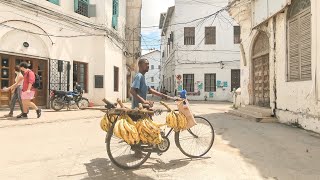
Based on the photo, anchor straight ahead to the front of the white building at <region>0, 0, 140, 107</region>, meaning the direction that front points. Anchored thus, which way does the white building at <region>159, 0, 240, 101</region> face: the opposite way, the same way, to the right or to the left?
to the right

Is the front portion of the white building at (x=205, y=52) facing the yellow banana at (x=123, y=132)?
yes

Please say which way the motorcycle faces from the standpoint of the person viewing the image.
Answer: facing to the right of the viewer

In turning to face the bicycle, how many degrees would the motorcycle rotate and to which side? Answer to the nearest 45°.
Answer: approximately 90° to its right

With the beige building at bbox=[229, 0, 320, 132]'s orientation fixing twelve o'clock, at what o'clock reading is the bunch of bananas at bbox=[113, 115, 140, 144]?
The bunch of bananas is roughly at 11 o'clock from the beige building.

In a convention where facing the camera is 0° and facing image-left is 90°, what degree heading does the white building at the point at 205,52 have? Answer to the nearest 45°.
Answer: approximately 0°

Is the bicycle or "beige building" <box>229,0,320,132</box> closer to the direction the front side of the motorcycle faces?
the beige building

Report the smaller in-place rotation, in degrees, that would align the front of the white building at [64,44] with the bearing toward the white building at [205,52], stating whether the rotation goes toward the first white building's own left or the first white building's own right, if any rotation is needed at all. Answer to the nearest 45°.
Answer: approximately 90° to the first white building's own left

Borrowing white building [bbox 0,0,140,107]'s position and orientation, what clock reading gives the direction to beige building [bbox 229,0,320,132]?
The beige building is roughly at 12 o'clock from the white building.

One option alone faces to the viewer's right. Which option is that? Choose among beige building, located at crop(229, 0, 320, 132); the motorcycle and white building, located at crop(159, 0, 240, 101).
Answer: the motorcycle

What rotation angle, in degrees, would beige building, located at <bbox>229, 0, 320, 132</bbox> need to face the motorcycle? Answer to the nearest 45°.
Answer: approximately 45° to its right

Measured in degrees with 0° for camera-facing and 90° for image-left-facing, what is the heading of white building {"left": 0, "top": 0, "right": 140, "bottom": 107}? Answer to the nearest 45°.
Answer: approximately 315°
